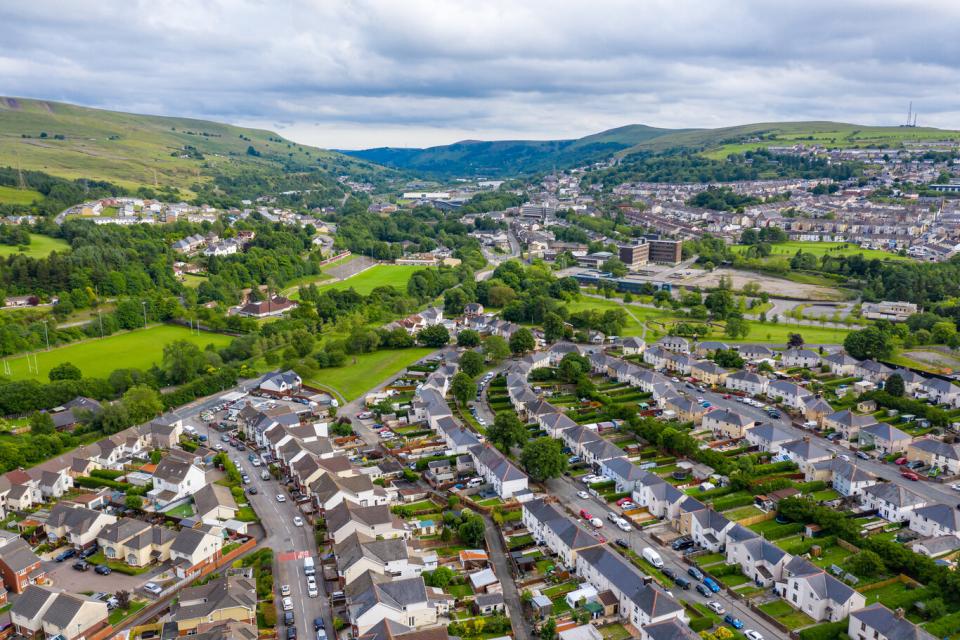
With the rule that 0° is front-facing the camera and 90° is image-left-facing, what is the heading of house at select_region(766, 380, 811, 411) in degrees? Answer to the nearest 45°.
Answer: approximately 45°

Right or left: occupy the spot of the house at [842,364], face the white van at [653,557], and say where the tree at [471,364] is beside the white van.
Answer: right

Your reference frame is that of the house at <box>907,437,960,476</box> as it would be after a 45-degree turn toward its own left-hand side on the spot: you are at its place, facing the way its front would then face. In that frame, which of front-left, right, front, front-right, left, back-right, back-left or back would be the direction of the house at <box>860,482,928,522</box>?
front

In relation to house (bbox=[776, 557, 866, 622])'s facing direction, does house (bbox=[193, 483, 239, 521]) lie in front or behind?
in front

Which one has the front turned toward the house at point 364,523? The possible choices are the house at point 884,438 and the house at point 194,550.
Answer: the house at point 884,438

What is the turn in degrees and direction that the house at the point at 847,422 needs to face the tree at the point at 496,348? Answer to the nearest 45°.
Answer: approximately 45° to its right

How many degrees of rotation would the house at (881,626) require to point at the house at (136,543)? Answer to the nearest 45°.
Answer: approximately 45° to its right

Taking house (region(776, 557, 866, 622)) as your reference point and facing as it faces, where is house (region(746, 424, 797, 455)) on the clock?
house (region(746, 424, 797, 455)) is roughly at 4 o'clock from house (region(776, 557, 866, 622)).

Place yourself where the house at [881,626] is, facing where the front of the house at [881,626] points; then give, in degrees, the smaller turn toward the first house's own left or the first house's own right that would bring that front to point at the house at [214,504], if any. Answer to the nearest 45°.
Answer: approximately 45° to the first house's own right

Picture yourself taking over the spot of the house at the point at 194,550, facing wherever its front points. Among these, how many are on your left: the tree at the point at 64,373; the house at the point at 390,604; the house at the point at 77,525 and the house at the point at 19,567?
1

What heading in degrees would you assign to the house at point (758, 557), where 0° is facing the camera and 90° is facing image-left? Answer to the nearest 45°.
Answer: approximately 45°

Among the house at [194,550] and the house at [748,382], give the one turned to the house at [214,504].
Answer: the house at [748,382]

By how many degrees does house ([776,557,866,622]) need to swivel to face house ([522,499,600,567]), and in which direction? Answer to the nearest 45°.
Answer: approximately 45° to its right
